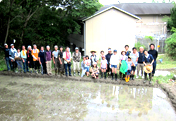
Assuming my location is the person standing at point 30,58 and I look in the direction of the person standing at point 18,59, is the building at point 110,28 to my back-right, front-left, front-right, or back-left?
back-right

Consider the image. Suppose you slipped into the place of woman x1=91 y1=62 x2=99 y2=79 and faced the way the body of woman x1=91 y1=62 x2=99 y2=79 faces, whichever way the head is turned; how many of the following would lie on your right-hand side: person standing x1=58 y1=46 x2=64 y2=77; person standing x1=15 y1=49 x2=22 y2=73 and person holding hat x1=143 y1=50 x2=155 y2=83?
2

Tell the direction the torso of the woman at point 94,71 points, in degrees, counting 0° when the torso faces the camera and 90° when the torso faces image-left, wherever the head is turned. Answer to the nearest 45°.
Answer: approximately 0°

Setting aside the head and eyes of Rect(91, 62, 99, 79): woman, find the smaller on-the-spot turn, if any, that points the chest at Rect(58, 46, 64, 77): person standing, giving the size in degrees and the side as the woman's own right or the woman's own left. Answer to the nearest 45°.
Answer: approximately 90° to the woman's own right

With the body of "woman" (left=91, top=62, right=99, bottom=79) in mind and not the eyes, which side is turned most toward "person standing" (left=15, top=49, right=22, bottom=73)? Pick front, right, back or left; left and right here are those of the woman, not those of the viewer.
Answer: right

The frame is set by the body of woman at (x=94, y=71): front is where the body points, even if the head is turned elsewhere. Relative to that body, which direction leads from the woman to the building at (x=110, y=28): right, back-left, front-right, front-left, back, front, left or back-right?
back

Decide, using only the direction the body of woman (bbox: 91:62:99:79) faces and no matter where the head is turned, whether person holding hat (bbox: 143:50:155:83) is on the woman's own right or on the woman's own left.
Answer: on the woman's own left
